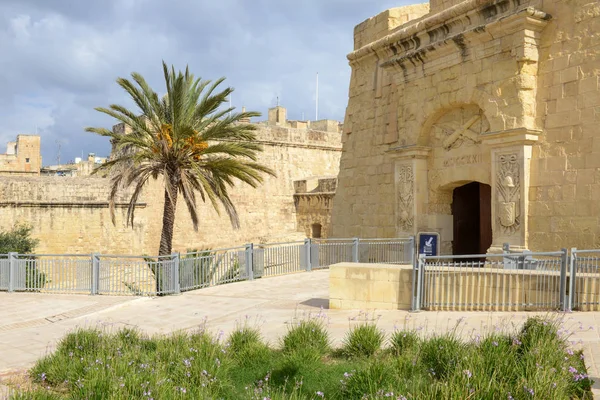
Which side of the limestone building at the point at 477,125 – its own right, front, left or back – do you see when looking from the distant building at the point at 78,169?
right

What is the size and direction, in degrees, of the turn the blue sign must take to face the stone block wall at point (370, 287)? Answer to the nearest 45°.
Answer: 0° — it already faces it

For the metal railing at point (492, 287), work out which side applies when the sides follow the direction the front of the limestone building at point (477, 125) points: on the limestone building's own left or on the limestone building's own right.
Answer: on the limestone building's own left

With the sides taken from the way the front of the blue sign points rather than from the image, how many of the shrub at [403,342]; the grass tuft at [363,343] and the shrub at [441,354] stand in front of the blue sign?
3

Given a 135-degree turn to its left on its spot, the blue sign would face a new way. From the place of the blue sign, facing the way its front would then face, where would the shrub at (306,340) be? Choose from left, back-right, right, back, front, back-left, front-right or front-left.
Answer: back-right

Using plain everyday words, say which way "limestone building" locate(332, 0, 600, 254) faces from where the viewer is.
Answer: facing the viewer and to the left of the viewer

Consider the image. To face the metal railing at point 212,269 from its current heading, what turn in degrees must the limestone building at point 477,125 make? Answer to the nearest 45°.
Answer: approximately 45° to its right

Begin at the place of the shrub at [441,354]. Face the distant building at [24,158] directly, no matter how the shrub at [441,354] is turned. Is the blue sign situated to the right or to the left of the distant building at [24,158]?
right

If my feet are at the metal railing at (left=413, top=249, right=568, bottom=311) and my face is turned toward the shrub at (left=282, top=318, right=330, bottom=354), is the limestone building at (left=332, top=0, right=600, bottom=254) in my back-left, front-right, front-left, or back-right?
back-right

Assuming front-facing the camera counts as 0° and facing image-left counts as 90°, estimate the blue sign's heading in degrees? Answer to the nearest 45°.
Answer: approximately 0°

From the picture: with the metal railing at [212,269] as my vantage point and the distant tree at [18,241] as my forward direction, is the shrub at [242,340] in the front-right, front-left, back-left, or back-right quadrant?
back-left

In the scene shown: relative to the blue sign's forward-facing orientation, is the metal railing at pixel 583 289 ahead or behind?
ahead

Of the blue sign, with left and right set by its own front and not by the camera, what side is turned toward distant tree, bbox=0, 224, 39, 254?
right
